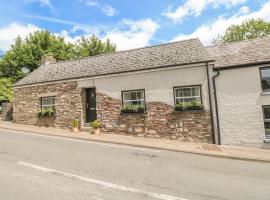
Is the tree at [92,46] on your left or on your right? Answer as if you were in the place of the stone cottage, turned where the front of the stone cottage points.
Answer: on your right

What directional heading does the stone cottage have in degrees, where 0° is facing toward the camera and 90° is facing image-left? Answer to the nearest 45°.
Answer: approximately 45°

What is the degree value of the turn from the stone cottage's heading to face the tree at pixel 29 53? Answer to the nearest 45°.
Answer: approximately 90° to its right

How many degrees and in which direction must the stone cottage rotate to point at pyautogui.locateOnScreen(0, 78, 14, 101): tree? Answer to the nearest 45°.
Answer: approximately 90° to its right

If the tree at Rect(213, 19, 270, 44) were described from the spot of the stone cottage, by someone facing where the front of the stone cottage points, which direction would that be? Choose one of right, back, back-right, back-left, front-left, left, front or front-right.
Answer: back
